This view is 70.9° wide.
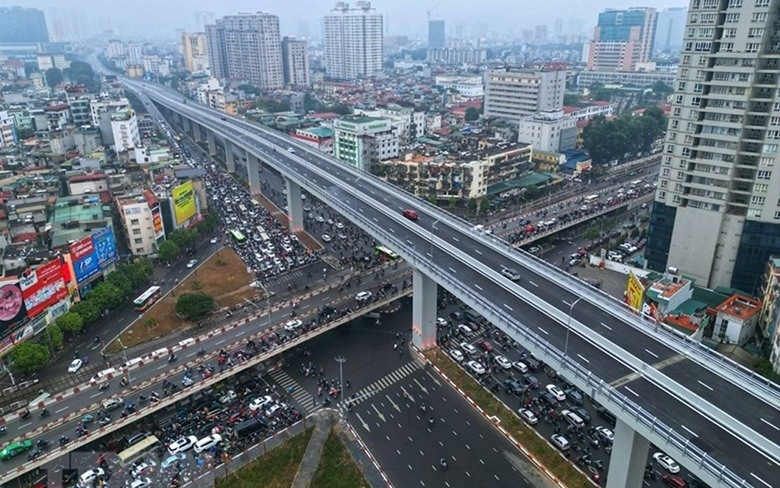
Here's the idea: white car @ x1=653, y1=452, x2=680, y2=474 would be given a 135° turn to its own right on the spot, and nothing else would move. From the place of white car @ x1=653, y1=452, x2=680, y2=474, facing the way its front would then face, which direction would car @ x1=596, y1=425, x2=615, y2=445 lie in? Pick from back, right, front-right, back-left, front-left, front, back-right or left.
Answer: back

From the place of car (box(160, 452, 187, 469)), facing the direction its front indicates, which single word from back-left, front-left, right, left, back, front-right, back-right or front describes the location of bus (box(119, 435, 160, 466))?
left

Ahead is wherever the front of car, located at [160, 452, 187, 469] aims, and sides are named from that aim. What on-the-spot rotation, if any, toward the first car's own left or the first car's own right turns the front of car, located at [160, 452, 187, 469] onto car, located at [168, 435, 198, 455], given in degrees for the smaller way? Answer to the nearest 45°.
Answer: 0° — it already faces it

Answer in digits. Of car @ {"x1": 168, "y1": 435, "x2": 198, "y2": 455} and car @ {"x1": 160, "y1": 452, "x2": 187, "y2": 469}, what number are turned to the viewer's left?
0

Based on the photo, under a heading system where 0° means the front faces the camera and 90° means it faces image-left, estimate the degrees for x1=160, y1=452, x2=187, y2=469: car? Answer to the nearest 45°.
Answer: approximately 225°

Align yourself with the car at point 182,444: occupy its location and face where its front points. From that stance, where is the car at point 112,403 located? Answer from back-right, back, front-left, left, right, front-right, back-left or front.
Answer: left

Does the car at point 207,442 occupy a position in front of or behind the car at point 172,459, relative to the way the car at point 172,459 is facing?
in front

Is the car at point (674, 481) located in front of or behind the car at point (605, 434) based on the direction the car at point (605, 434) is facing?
behind

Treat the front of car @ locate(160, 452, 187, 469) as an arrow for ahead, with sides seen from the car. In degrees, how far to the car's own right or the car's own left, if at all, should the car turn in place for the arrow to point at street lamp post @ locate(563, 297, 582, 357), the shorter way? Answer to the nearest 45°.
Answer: approximately 45° to the car's own right

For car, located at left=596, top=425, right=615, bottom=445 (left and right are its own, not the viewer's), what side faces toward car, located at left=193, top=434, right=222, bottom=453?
left

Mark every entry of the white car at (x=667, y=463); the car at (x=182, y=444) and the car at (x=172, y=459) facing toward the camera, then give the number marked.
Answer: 0

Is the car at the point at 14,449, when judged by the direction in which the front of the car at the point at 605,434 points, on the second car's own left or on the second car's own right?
on the second car's own left

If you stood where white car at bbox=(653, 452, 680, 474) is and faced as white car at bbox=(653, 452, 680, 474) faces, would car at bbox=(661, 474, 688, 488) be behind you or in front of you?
behind

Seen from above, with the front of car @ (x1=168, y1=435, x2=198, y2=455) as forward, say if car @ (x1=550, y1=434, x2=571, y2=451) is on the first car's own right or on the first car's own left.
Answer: on the first car's own right

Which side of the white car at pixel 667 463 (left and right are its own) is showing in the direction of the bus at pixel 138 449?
left

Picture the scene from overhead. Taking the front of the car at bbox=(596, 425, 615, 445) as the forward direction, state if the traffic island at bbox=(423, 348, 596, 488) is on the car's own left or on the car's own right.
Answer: on the car's own left
